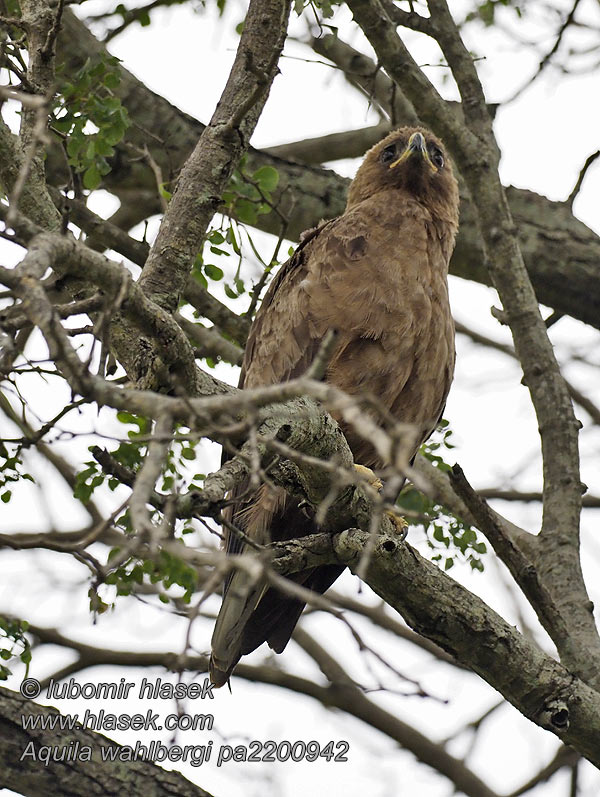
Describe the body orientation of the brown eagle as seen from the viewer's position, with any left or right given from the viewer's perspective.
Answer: facing the viewer and to the right of the viewer
